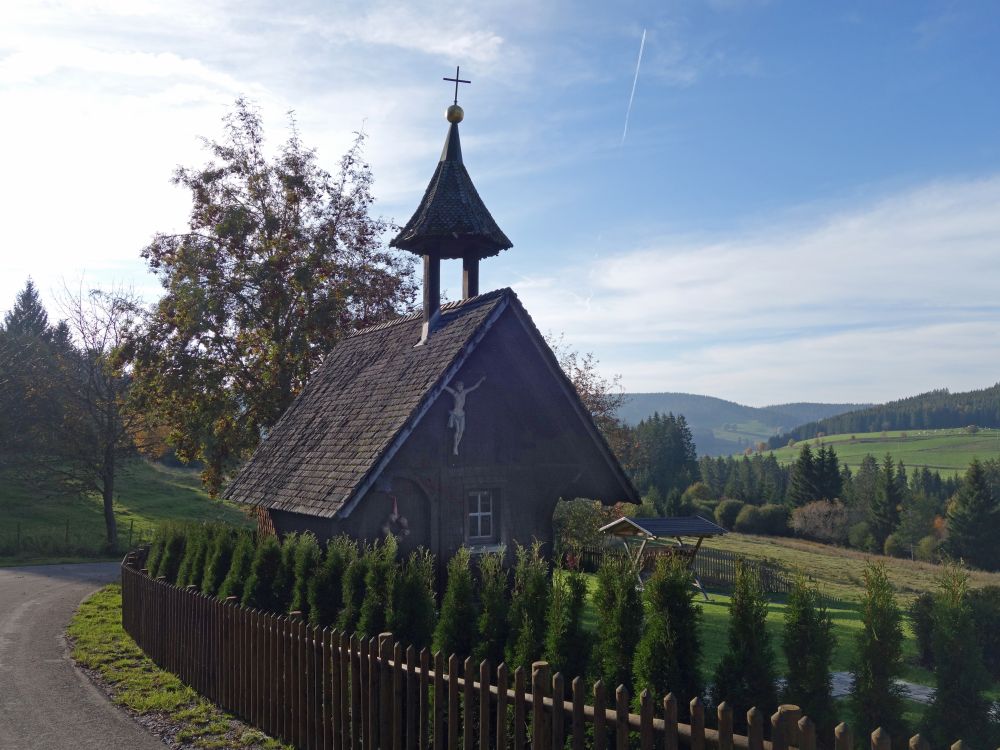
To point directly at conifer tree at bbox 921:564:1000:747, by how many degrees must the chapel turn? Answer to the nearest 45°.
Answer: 0° — it already faces it

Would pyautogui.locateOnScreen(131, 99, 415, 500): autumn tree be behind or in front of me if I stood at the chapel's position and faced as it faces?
behind

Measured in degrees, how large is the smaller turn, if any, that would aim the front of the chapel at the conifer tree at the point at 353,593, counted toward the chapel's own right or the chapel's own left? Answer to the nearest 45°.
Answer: approximately 45° to the chapel's own right

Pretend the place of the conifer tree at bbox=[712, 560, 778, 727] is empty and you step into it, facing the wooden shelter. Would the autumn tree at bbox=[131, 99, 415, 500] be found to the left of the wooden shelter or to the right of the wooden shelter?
left

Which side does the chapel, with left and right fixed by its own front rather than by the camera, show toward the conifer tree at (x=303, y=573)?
right

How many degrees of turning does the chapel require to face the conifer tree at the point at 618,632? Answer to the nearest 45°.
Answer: approximately 45° to its right

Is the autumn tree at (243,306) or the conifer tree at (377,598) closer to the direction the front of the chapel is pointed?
the conifer tree

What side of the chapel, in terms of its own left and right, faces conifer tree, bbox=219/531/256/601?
right

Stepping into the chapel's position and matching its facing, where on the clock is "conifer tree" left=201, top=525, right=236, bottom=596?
The conifer tree is roughly at 4 o'clock from the chapel.

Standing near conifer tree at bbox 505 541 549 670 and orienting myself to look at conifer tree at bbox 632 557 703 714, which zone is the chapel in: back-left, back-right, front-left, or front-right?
back-left
